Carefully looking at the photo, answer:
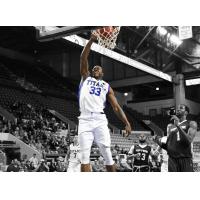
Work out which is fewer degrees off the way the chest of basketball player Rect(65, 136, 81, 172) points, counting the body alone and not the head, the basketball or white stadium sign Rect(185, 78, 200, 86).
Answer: the basketball

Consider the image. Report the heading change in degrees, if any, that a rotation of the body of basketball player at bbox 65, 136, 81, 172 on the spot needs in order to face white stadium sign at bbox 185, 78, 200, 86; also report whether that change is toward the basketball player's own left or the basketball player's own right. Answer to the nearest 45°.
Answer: approximately 135° to the basketball player's own left

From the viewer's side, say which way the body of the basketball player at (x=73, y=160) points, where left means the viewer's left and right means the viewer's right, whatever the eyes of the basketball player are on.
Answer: facing the viewer

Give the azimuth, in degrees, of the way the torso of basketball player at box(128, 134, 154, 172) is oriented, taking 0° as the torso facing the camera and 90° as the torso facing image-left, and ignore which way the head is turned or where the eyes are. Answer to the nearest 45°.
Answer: approximately 0°

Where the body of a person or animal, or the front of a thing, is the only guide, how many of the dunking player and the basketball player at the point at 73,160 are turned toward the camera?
2

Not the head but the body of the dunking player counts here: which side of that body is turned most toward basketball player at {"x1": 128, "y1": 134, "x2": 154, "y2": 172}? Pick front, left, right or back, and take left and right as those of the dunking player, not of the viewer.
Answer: back

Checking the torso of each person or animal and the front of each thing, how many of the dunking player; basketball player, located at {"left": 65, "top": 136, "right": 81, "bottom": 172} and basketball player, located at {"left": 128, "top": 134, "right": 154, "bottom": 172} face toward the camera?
3

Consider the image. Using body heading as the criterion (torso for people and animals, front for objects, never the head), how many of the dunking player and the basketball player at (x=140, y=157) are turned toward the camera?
2

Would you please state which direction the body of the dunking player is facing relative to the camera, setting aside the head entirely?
toward the camera

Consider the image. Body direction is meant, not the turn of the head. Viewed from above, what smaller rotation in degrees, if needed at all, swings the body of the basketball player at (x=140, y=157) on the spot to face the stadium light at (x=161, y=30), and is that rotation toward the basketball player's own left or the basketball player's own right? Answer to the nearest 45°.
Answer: approximately 180°

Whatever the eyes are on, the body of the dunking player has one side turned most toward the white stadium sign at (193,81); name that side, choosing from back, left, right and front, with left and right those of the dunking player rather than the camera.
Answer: back

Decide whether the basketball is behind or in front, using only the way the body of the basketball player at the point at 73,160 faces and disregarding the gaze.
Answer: in front

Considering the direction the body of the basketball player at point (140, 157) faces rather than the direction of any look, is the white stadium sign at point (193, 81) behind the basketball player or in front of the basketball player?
behind
